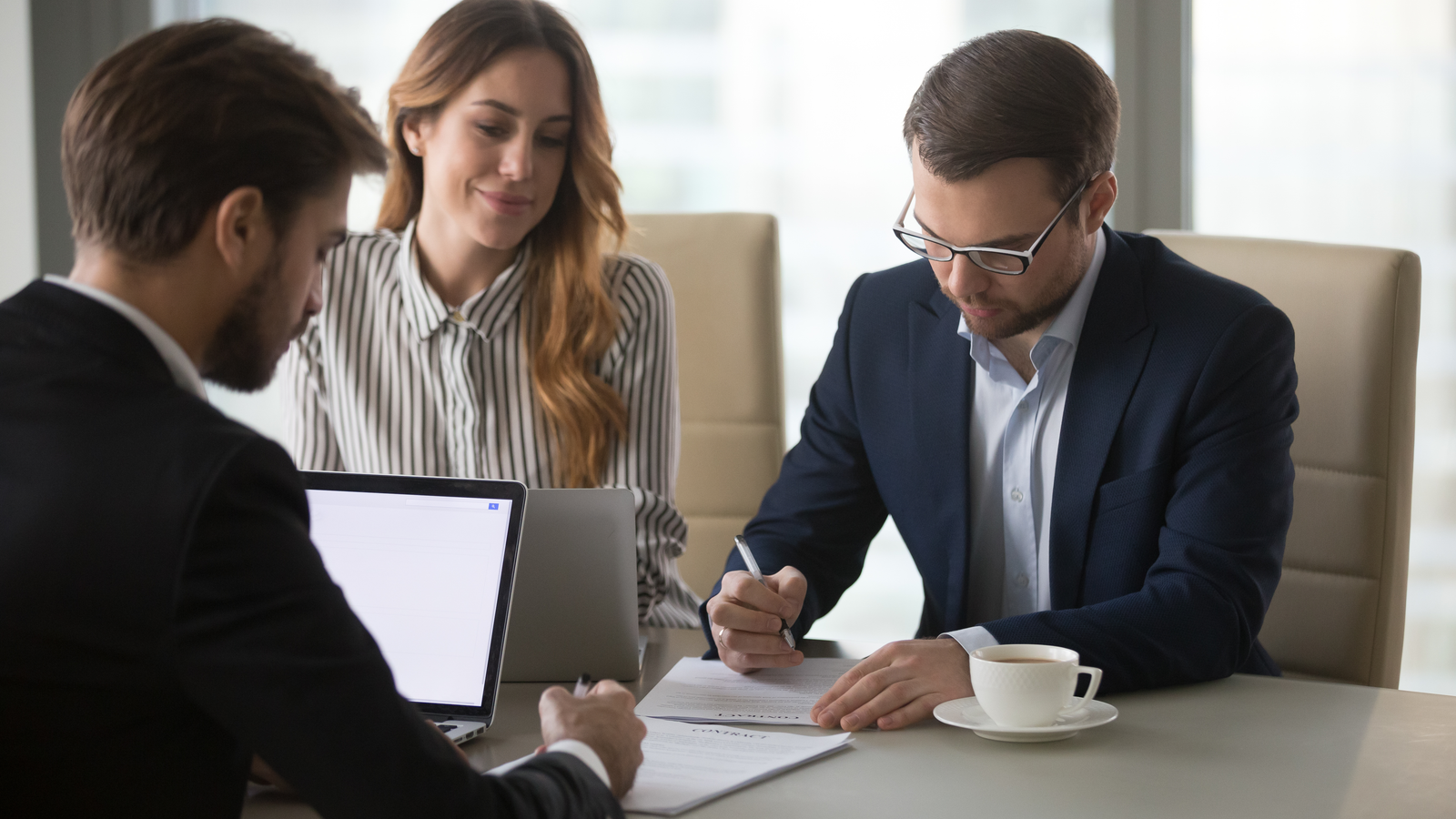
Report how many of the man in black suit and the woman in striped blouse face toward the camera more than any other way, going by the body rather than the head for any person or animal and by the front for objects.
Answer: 1

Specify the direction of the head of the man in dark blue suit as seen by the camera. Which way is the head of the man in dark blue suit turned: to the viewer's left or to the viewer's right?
to the viewer's left

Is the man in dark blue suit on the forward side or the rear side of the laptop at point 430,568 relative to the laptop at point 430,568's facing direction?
on the rear side

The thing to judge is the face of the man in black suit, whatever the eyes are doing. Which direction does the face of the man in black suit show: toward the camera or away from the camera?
away from the camera

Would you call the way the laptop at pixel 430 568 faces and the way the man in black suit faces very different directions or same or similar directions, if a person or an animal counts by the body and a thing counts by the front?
very different directions

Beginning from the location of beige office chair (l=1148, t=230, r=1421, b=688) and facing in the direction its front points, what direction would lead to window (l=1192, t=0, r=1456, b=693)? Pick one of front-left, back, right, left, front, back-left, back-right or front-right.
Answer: back-right

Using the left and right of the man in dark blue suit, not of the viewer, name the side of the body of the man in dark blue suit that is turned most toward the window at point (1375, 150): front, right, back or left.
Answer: back

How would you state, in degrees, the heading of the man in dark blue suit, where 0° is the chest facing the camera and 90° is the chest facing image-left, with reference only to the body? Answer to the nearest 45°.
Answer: approximately 45°
